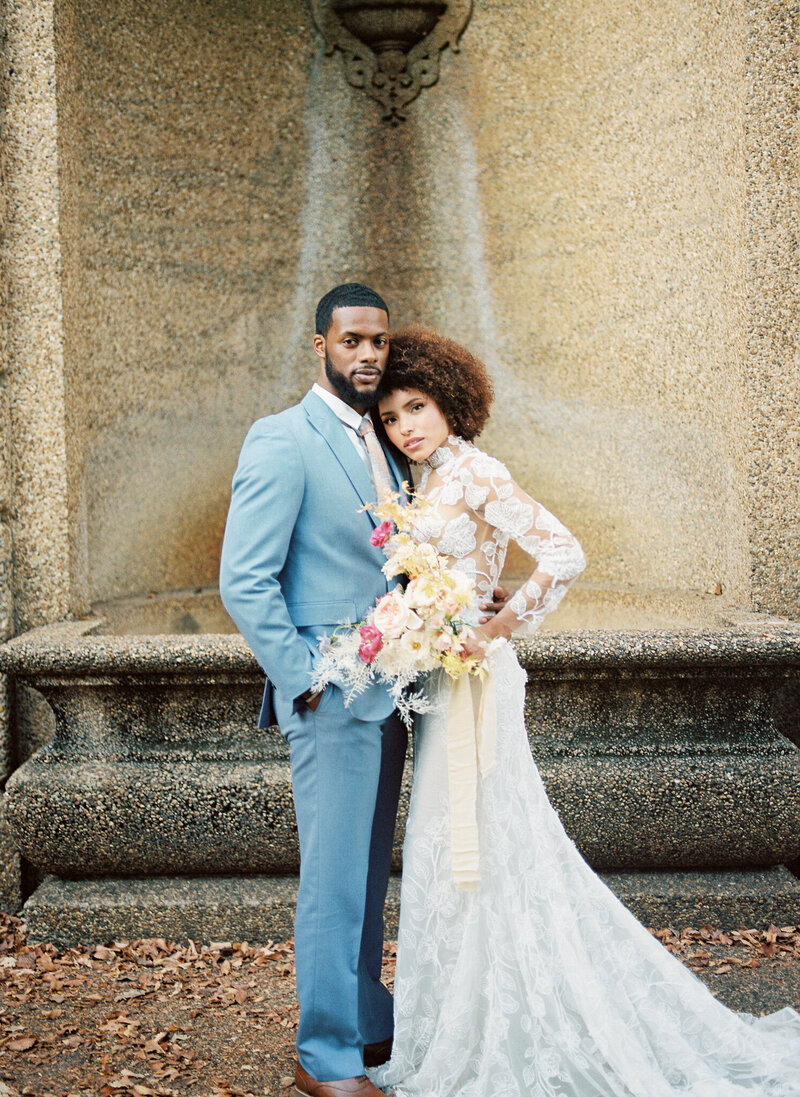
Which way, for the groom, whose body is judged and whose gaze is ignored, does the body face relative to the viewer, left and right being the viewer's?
facing the viewer and to the right of the viewer

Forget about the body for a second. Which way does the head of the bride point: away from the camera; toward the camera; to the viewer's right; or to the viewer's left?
toward the camera

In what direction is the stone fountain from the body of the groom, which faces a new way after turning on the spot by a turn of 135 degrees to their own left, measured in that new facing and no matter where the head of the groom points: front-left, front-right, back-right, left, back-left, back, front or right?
front
